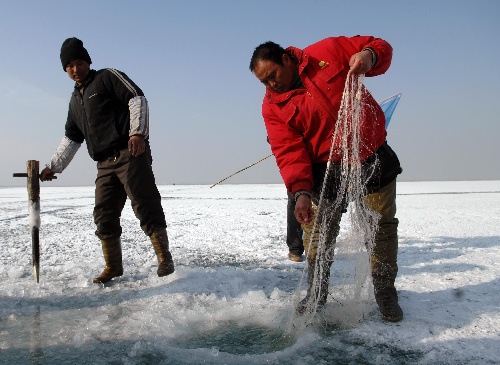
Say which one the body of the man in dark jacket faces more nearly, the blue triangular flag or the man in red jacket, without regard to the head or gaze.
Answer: the man in red jacket

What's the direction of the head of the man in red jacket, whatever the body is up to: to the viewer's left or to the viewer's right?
to the viewer's left

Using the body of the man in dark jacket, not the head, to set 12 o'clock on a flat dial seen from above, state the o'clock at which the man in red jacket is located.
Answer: The man in red jacket is roughly at 9 o'clock from the man in dark jacket.

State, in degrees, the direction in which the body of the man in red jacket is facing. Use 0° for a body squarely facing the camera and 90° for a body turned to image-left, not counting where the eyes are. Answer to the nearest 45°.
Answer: approximately 45°

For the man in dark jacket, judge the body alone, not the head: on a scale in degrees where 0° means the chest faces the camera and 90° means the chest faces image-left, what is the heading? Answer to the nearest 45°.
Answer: approximately 45°

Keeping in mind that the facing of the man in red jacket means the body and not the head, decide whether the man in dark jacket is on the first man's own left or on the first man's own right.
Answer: on the first man's own right

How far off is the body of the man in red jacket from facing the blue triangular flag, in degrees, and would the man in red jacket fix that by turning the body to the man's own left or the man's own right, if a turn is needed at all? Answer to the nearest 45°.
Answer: approximately 135° to the man's own right

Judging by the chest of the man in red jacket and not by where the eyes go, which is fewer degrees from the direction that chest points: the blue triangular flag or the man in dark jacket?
the man in dark jacket
